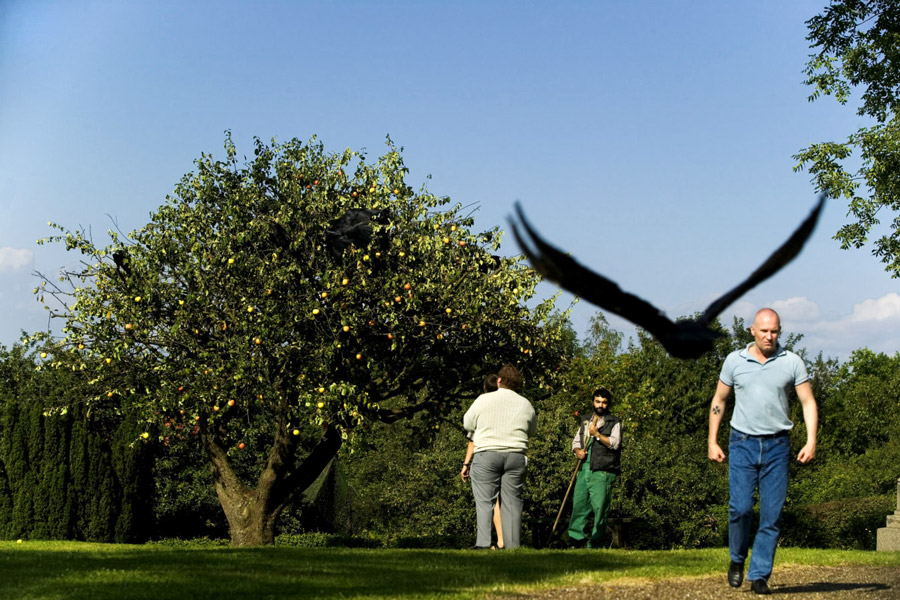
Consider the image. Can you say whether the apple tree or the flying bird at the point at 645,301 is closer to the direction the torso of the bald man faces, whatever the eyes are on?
the flying bird

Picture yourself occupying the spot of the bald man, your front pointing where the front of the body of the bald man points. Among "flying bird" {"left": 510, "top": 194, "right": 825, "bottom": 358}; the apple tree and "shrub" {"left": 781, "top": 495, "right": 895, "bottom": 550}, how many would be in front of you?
1

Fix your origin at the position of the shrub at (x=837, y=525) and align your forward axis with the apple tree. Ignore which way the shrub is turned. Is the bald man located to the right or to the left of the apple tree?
left

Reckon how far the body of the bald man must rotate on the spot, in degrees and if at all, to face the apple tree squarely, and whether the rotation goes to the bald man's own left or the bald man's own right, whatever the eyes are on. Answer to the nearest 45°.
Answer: approximately 135° to the bald man's own right

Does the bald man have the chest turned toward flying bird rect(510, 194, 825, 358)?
yes

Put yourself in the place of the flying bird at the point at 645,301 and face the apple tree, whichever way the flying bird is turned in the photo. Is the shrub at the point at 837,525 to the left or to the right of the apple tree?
right

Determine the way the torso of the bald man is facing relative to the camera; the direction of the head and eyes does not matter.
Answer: toward the camera

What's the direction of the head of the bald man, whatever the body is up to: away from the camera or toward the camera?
toward the camera
